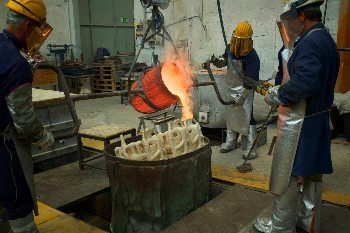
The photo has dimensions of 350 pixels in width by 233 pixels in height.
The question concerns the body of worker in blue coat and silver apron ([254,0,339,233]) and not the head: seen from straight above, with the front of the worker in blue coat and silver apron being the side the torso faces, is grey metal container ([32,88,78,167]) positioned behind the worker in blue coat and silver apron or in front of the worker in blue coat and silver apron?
in front

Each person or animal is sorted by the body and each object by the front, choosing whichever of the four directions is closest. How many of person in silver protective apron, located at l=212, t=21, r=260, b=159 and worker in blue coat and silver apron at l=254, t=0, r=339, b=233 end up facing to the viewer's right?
0

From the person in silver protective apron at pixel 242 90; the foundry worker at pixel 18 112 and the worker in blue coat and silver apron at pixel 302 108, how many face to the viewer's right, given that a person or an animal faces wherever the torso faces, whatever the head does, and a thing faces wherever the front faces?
1

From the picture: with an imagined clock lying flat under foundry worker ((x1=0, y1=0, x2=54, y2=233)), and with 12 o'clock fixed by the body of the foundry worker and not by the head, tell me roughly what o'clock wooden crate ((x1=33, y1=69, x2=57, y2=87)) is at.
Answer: The wooden crate is roughly at 9 o'clock from the foundry worker.

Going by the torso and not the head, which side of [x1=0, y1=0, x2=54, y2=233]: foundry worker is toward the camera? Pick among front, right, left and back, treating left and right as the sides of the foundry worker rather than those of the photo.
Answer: right

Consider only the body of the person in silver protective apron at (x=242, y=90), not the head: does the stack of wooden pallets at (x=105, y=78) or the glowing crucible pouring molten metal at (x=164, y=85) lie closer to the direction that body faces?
the glowing crucible pouring molten metal

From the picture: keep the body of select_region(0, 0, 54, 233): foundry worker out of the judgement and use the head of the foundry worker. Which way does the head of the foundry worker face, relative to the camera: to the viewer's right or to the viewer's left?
to the viewer's right

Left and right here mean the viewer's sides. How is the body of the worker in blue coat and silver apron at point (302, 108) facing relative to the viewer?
facing to the left of the viewer

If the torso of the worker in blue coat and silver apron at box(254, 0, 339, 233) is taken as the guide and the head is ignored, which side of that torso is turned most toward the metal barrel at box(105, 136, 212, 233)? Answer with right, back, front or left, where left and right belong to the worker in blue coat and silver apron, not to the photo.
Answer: front

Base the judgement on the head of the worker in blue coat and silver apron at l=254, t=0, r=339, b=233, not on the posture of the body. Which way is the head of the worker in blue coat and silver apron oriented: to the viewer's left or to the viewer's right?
to the viewer's left

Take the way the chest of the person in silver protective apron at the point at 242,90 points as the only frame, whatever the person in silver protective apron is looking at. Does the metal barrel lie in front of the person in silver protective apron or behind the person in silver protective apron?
in front

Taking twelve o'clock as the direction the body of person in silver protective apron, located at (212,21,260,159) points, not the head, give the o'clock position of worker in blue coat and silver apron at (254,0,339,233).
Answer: The worker in blue coat and silver apron is roughly at 10 o'clock from the person in silver protective apron.

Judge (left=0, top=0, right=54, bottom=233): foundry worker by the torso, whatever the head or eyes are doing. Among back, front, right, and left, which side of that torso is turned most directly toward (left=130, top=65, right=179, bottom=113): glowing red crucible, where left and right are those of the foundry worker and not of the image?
front

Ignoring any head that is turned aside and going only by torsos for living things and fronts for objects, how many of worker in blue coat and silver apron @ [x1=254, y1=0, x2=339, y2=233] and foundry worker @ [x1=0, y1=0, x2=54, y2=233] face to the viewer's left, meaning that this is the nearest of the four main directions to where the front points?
1
